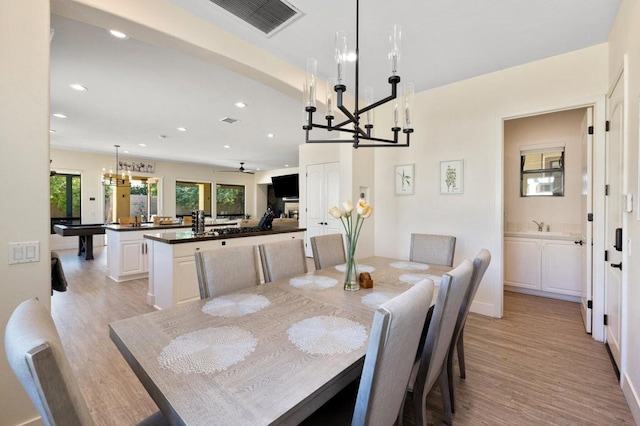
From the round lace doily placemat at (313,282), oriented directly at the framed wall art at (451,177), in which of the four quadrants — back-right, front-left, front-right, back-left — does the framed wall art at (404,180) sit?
front-left

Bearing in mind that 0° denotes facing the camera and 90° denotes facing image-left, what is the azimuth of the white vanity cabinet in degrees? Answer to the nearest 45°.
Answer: approximately 0°

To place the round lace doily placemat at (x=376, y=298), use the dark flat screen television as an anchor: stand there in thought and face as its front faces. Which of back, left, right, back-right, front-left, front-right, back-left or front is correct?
front-left

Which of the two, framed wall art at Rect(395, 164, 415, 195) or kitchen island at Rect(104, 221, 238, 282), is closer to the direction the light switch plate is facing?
the framed wall art

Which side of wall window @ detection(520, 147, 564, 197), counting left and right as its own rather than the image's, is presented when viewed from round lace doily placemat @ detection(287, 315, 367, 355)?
front

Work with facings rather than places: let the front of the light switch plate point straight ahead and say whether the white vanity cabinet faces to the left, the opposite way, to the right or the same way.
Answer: to the right

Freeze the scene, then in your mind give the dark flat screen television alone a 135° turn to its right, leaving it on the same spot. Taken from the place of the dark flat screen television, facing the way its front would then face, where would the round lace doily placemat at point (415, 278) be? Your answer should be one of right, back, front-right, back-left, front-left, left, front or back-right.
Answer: back

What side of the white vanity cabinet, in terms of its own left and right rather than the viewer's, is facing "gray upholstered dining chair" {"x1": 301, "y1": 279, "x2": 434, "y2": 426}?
front

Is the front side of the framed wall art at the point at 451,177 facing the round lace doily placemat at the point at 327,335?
yes

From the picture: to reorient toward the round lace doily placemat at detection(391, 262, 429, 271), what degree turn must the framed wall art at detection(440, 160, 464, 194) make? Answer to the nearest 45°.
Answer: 0° — it already faces it

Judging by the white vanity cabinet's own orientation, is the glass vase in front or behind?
in front

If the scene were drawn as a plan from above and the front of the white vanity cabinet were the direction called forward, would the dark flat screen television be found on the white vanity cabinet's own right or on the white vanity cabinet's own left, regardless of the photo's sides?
on the white vanity cabinet's own right

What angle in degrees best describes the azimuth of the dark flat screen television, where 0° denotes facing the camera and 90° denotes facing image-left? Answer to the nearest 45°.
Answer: approximately 45°

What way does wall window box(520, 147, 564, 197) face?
toward the camera

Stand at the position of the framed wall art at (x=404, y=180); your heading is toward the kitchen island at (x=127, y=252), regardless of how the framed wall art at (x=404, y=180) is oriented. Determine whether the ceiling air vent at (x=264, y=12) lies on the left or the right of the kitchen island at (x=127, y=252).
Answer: left

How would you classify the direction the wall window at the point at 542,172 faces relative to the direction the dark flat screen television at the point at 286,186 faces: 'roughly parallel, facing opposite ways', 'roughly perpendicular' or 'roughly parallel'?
roughly parallel

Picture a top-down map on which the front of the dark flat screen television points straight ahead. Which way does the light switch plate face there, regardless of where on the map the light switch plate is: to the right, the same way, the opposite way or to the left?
to the left

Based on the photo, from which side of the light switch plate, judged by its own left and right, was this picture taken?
front
